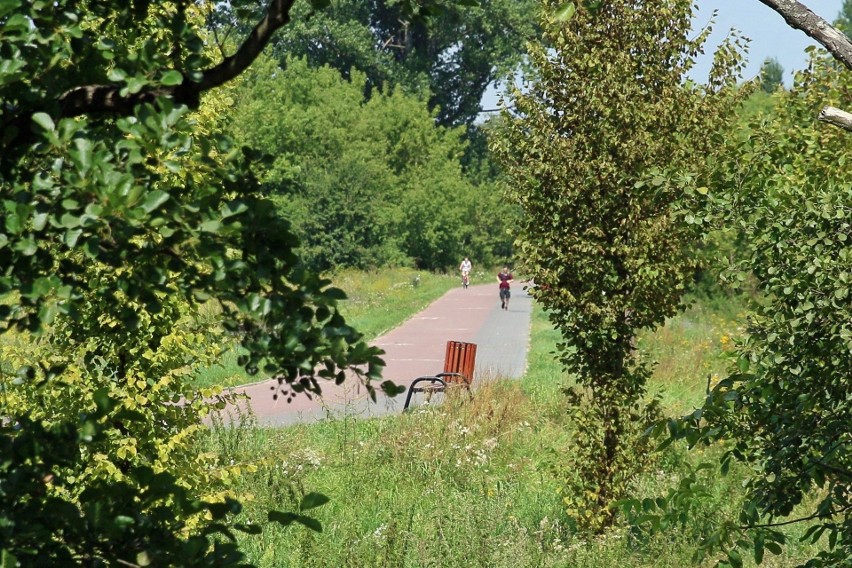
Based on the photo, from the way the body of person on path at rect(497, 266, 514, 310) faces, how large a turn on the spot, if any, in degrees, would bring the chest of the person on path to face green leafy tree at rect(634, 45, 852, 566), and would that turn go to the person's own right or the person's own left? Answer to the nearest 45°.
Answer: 0° — they already face it

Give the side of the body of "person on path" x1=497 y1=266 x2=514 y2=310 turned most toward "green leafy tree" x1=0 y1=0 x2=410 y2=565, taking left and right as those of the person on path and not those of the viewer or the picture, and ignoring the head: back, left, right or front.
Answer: front

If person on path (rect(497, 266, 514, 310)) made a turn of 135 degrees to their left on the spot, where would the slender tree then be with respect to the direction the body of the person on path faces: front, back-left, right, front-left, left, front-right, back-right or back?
back-right

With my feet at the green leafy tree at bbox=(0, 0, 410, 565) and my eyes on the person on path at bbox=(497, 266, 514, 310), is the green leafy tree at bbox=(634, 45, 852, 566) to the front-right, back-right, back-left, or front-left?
front-right

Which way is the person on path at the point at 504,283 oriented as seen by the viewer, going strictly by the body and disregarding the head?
toward the camera
